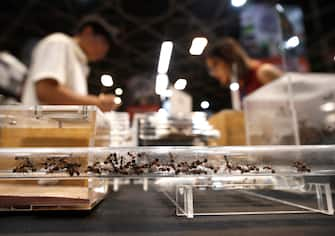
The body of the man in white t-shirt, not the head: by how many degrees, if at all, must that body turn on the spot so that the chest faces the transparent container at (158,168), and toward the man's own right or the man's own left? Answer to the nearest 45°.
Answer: approximately 90° to the man's own right

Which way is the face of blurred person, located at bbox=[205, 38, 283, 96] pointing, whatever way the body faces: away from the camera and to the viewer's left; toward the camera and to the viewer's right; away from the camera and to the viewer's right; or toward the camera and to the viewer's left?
toward the camera and to the viewer's left

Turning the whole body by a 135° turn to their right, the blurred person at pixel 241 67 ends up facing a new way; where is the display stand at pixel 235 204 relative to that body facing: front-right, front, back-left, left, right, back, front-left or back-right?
back-right

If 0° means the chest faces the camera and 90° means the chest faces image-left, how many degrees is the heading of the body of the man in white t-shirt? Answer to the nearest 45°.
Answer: approximately 270°

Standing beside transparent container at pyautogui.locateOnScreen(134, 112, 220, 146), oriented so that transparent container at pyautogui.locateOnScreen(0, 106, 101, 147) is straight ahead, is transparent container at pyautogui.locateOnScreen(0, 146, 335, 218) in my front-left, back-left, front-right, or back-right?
front-left

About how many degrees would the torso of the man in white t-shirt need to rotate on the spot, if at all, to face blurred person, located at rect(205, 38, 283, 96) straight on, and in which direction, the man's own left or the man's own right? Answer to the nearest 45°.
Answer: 0° — they already face them

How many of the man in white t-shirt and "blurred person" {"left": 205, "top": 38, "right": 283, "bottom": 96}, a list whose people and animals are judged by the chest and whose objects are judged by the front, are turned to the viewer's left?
1

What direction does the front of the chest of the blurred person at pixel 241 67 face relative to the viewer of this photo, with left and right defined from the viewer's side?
facing to the left of the viewer

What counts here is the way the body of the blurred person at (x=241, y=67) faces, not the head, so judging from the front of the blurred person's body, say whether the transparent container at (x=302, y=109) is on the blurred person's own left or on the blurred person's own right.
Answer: on the blurred person's own left

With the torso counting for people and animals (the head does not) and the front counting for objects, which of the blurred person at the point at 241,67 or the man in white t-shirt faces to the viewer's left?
the blurred person

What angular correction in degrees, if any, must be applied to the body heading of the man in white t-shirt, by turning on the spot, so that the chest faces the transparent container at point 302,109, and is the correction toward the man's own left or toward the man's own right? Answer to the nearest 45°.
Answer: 0° — they already face it

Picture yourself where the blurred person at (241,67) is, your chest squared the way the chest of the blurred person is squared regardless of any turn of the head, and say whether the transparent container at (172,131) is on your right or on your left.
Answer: on your left
